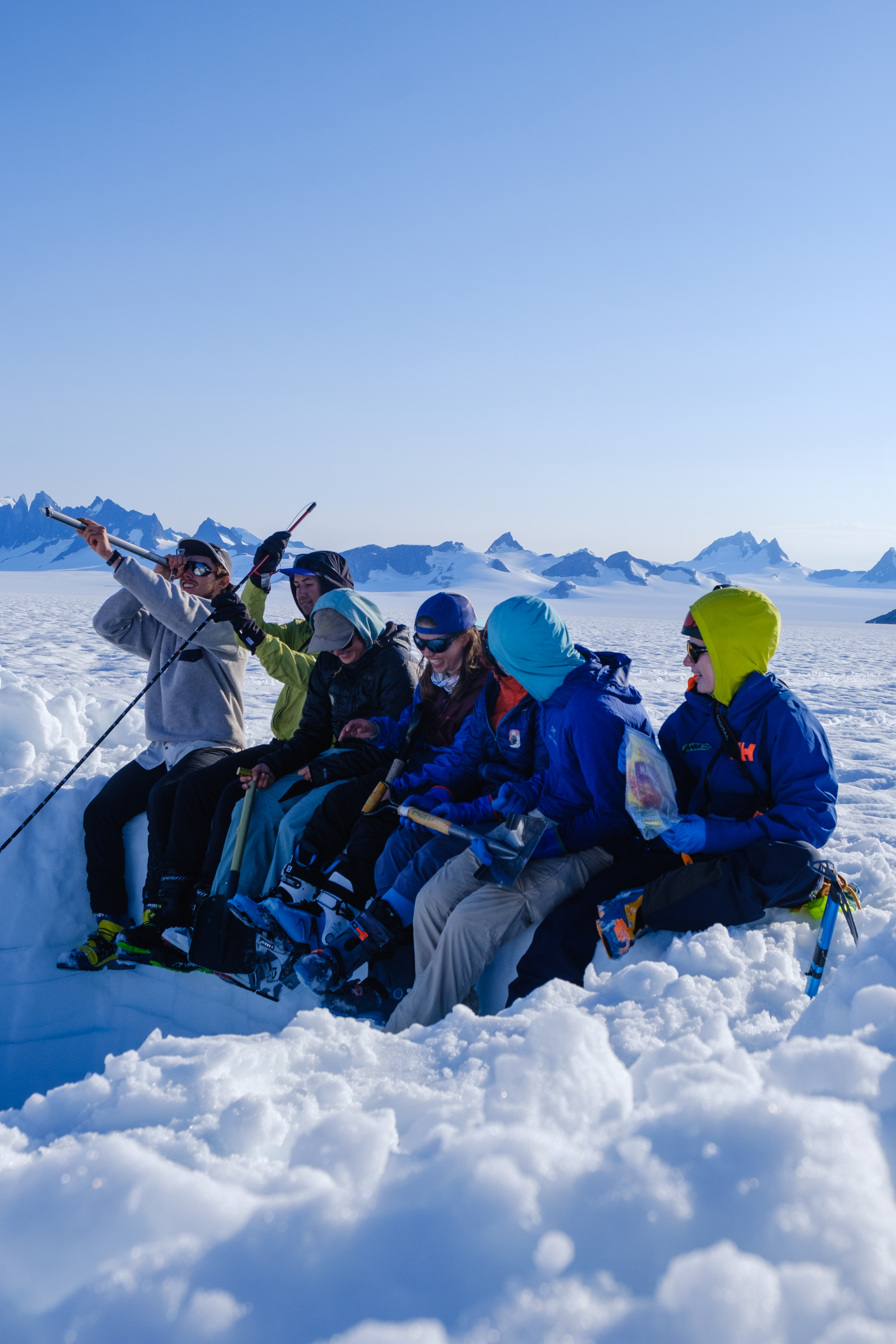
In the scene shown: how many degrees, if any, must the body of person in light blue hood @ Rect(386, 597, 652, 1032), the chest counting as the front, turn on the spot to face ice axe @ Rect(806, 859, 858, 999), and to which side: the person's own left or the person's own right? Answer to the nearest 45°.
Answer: approximately 135° to the person's own left

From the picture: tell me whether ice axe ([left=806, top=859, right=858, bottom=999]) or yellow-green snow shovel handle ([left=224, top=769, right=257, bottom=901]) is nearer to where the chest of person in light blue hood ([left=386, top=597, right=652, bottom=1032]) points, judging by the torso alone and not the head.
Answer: the yellow-green snow shovel handle

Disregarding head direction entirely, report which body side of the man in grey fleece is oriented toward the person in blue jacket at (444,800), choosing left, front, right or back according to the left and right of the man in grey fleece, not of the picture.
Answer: left

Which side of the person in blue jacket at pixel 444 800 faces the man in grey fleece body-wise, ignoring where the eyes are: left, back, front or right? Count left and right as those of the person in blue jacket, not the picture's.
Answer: right

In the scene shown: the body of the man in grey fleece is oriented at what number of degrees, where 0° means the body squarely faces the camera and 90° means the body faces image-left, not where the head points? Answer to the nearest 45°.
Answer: approximately 45°

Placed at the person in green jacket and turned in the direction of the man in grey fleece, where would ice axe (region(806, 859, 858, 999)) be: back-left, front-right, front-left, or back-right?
back-left

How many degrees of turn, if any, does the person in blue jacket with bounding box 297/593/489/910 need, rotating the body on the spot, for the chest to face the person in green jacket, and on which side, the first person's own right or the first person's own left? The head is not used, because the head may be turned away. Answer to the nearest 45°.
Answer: approximately 90° to the first person's own right

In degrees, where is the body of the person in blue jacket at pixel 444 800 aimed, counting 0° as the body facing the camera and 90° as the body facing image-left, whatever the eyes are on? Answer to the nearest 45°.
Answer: approximately 45°

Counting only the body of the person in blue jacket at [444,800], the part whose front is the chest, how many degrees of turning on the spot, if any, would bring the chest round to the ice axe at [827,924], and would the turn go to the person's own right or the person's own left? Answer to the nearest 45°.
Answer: approximately 90° to the person's own left

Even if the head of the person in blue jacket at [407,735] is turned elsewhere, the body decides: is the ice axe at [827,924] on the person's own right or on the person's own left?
on the person's own left
